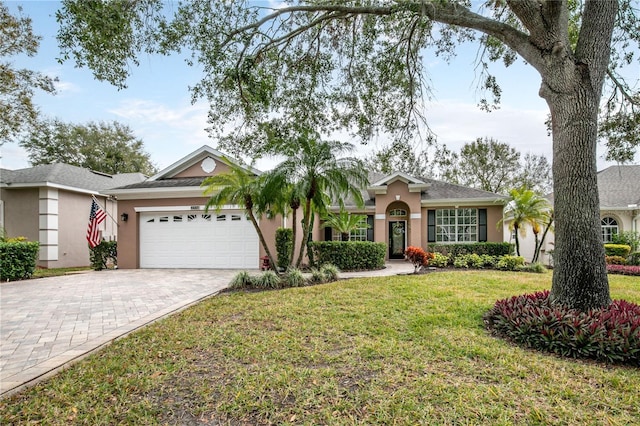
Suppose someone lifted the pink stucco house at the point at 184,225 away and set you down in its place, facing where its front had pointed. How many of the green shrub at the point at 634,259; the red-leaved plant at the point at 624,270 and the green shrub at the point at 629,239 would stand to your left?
3

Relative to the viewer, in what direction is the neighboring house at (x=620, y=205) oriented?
toward the camera

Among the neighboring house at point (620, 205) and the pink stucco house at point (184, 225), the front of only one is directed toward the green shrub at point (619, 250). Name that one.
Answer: the neighboring house

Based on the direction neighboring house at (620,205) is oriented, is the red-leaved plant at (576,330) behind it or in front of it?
in front

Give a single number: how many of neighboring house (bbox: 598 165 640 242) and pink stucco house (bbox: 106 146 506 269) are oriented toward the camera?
2

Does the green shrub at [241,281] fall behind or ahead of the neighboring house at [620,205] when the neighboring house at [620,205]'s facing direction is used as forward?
ahead

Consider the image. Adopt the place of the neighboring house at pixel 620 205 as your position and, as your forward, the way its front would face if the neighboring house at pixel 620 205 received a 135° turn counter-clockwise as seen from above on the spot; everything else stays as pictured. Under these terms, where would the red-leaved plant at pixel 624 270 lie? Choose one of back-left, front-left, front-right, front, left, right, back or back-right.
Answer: back-right

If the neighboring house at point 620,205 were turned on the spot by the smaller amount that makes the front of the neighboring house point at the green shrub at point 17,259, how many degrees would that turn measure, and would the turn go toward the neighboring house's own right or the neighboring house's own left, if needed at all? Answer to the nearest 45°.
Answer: approximately 45° to the neighboring house's own right

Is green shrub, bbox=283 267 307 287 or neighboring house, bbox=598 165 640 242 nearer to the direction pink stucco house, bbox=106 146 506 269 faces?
the green shrub

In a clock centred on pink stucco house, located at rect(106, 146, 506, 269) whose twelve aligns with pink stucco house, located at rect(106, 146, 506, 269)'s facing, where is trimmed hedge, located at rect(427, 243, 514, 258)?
The trimmed hedge is roughly at 9 o'clock from the pink stucco house.

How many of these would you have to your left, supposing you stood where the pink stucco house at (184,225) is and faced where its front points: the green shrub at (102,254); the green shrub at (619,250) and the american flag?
1

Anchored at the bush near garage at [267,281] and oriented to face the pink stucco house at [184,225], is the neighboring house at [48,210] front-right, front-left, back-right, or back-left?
front-left

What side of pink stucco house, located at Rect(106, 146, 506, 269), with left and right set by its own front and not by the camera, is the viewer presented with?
front

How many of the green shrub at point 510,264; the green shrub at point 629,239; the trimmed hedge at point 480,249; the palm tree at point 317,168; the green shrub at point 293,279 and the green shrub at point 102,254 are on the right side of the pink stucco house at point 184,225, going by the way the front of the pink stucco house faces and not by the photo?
1
